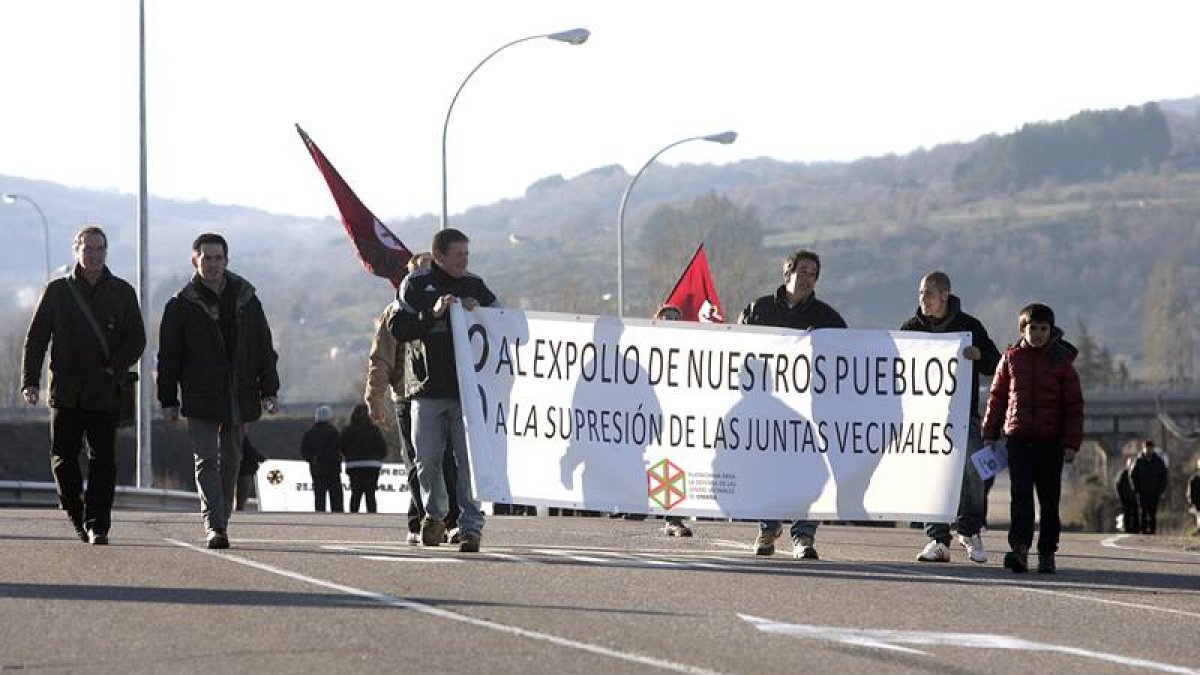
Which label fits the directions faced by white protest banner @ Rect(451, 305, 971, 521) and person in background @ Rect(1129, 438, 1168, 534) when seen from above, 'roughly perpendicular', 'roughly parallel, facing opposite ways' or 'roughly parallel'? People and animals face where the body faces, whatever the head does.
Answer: roughly parallel

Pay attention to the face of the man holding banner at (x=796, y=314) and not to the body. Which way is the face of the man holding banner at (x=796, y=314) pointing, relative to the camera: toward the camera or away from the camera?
toward the camera

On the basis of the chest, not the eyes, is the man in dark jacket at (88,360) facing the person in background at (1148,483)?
no

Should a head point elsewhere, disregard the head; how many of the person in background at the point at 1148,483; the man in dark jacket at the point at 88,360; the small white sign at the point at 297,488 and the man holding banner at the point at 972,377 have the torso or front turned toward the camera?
4

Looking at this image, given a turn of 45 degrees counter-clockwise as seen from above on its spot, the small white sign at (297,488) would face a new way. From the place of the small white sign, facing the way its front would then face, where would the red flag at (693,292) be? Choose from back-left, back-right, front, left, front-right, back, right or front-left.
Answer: front

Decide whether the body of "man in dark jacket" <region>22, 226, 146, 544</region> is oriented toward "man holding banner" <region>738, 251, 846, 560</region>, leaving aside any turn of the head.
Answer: no

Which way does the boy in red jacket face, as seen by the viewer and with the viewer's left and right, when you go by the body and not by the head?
facing the viewer

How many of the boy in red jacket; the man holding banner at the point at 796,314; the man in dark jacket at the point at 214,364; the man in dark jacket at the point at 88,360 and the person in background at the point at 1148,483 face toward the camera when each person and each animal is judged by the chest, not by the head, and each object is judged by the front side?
5

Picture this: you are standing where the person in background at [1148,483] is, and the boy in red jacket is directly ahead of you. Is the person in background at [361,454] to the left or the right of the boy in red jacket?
right

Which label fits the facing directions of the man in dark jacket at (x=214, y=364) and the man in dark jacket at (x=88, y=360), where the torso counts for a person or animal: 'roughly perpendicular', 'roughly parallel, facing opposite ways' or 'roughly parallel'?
roughly parallel

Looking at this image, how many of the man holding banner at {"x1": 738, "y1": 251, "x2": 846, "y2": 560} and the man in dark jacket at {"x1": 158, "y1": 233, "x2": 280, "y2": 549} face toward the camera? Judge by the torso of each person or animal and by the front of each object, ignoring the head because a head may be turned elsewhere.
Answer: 2

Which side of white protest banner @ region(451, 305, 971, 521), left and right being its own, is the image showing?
front
